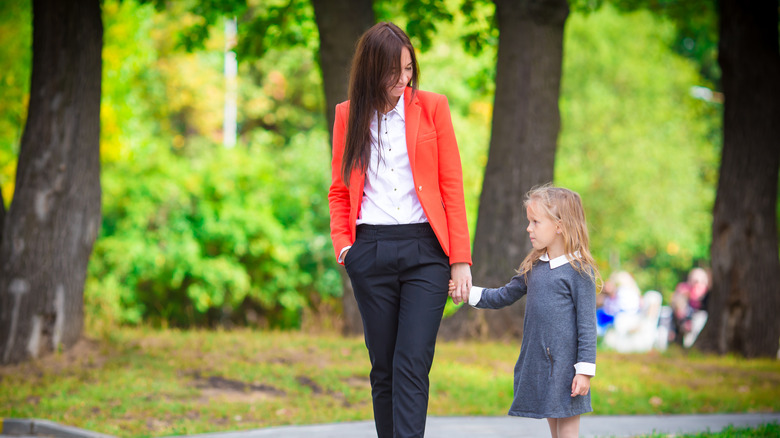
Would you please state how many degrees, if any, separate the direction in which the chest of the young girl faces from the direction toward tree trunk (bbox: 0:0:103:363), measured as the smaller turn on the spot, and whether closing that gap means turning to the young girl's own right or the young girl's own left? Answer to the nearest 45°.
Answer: approximately 90° to the young girl's own right

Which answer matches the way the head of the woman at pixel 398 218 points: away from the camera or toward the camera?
toward the camera

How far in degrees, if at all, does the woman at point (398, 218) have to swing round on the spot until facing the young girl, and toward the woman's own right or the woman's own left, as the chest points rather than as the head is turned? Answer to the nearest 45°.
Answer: approximately 90° to the woman's own left

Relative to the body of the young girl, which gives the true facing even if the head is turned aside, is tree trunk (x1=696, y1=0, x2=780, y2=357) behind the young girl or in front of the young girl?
behind

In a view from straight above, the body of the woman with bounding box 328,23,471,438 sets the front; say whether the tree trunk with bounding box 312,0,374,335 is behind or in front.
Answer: behind

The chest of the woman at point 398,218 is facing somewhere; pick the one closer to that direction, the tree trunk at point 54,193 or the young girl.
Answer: the young girl

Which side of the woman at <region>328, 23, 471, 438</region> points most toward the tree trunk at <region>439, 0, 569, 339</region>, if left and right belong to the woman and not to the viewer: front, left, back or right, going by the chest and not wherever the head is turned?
back

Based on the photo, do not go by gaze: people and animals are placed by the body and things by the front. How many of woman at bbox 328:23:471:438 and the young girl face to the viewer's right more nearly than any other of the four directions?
0

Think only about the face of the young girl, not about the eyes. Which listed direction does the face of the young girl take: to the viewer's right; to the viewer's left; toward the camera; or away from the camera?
to the viewer's left

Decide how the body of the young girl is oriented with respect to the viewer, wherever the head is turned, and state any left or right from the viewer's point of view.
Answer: facing the viewer and to the left of the viewer

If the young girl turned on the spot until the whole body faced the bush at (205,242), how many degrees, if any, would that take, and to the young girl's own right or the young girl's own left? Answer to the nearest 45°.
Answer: approximately 90° to the young girl's own right

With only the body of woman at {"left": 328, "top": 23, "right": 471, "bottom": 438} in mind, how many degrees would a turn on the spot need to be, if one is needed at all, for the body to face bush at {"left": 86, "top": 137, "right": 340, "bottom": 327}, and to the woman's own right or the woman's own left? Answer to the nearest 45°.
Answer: approximately 180°

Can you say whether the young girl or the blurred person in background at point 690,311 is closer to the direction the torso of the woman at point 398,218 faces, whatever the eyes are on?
the young girl

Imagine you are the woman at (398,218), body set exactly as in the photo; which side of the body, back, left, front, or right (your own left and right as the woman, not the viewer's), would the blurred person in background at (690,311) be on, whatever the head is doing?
back

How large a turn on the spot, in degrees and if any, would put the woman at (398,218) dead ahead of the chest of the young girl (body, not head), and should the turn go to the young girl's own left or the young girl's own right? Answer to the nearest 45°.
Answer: approximately 45° to the young girl's own right

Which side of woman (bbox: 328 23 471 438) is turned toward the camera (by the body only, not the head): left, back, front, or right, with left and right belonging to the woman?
front
